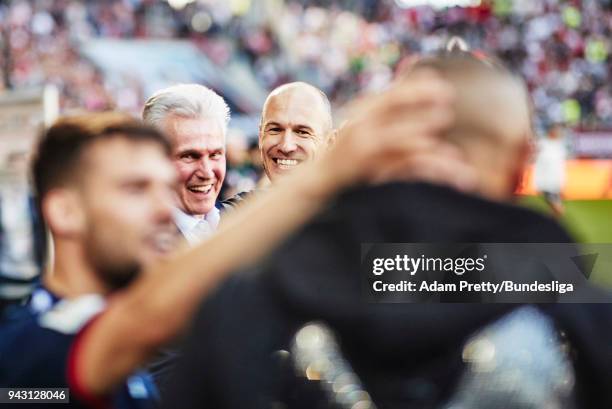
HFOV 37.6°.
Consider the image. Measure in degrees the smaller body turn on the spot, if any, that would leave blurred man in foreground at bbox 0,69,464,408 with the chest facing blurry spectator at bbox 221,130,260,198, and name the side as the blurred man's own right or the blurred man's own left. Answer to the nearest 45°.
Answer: approximately 90° to the blurred man's own left

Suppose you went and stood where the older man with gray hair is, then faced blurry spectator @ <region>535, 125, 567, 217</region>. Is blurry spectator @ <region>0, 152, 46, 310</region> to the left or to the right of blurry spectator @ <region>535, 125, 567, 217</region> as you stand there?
left

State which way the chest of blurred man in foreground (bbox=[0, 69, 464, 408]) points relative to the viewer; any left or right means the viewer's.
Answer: facing to the right of the viewer

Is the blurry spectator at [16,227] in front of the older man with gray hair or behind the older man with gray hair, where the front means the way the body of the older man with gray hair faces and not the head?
behind

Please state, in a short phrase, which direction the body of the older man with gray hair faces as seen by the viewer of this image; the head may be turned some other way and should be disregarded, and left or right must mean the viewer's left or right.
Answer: facing the viewer and to the right of the viewer

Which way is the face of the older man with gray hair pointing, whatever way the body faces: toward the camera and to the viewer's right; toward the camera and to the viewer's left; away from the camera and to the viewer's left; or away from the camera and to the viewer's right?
toward the camera and to the viewer's right

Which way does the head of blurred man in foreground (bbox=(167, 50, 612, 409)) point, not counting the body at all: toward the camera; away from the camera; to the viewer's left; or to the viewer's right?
away from the camera

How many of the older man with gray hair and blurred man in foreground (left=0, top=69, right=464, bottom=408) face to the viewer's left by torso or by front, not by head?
0

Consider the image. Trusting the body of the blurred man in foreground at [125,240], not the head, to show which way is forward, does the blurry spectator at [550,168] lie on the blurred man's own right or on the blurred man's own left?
on the blurred man's own left

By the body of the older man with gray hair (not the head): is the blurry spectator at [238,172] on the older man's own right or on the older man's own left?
on the older man's own left

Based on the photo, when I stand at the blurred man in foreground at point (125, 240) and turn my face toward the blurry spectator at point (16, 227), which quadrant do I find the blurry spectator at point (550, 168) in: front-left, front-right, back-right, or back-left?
front-right

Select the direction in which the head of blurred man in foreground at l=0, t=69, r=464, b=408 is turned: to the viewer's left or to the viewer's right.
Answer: to the viewer's right

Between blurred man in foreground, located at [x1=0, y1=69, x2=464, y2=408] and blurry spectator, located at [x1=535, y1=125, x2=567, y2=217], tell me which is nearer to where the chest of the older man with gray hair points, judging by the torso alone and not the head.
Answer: the blurred man in foreground

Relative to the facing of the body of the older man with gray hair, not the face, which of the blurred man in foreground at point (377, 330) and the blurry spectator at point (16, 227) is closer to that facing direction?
the blurred man in foreground

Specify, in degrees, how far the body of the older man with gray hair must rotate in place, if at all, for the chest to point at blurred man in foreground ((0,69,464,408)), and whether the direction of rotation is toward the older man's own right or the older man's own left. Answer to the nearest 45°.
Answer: approximately 45° to the older man's own right
